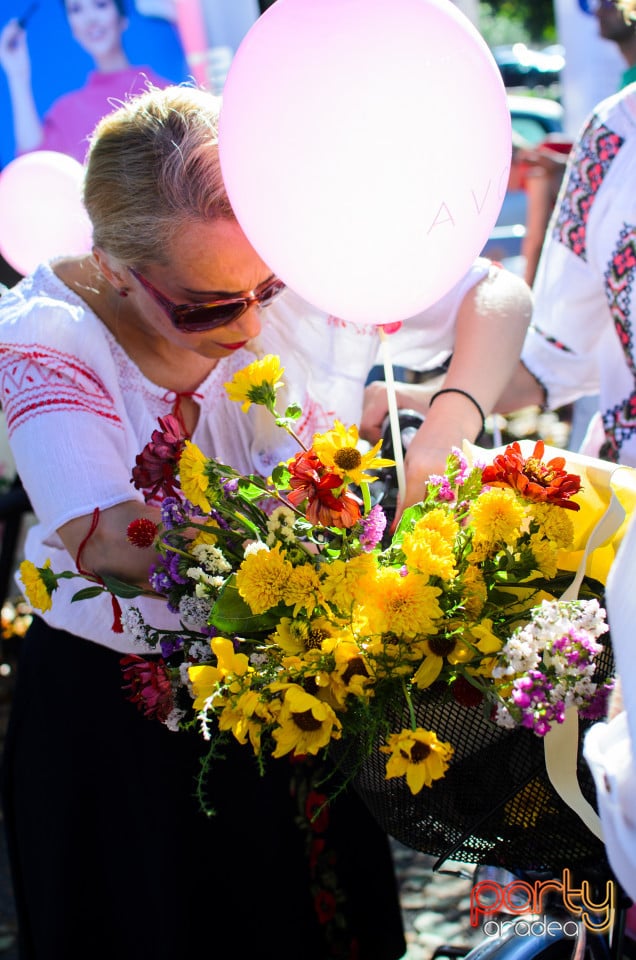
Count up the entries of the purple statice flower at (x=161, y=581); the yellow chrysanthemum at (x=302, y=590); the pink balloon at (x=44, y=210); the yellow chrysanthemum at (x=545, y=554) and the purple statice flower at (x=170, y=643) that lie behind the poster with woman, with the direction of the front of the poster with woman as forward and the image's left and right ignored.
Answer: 0

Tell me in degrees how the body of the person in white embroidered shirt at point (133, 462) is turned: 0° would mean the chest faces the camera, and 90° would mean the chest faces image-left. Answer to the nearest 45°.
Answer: approximately 315°

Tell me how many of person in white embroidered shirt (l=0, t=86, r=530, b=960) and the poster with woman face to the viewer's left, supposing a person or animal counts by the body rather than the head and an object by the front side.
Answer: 0

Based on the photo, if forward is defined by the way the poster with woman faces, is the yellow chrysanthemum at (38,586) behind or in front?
in front

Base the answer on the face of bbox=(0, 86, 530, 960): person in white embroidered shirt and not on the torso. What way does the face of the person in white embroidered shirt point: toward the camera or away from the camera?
toward the camera

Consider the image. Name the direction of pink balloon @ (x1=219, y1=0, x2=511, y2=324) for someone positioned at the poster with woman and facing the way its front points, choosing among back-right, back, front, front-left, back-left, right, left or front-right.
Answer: front

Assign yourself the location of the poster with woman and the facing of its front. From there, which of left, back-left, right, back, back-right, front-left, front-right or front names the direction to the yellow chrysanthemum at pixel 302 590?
front

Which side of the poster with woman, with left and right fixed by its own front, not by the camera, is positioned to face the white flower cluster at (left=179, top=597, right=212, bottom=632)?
front

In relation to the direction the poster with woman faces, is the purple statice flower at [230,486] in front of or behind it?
in front

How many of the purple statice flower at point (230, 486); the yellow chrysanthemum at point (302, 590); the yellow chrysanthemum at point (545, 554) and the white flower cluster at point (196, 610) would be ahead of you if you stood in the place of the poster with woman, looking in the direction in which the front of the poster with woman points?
4

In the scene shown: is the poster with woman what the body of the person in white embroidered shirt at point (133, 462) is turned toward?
no

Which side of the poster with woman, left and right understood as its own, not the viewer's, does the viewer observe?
front

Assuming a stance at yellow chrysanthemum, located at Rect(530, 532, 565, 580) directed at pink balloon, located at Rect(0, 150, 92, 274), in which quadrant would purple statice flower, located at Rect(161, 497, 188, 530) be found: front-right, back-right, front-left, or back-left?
front-left

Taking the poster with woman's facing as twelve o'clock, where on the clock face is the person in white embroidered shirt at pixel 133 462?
The person in white embroidered shirt is roughly at 12 o'clock from the poster with woman.

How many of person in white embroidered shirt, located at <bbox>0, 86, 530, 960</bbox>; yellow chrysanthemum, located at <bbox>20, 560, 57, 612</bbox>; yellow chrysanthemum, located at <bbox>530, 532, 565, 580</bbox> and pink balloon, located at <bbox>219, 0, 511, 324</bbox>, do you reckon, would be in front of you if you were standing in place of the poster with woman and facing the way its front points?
4
